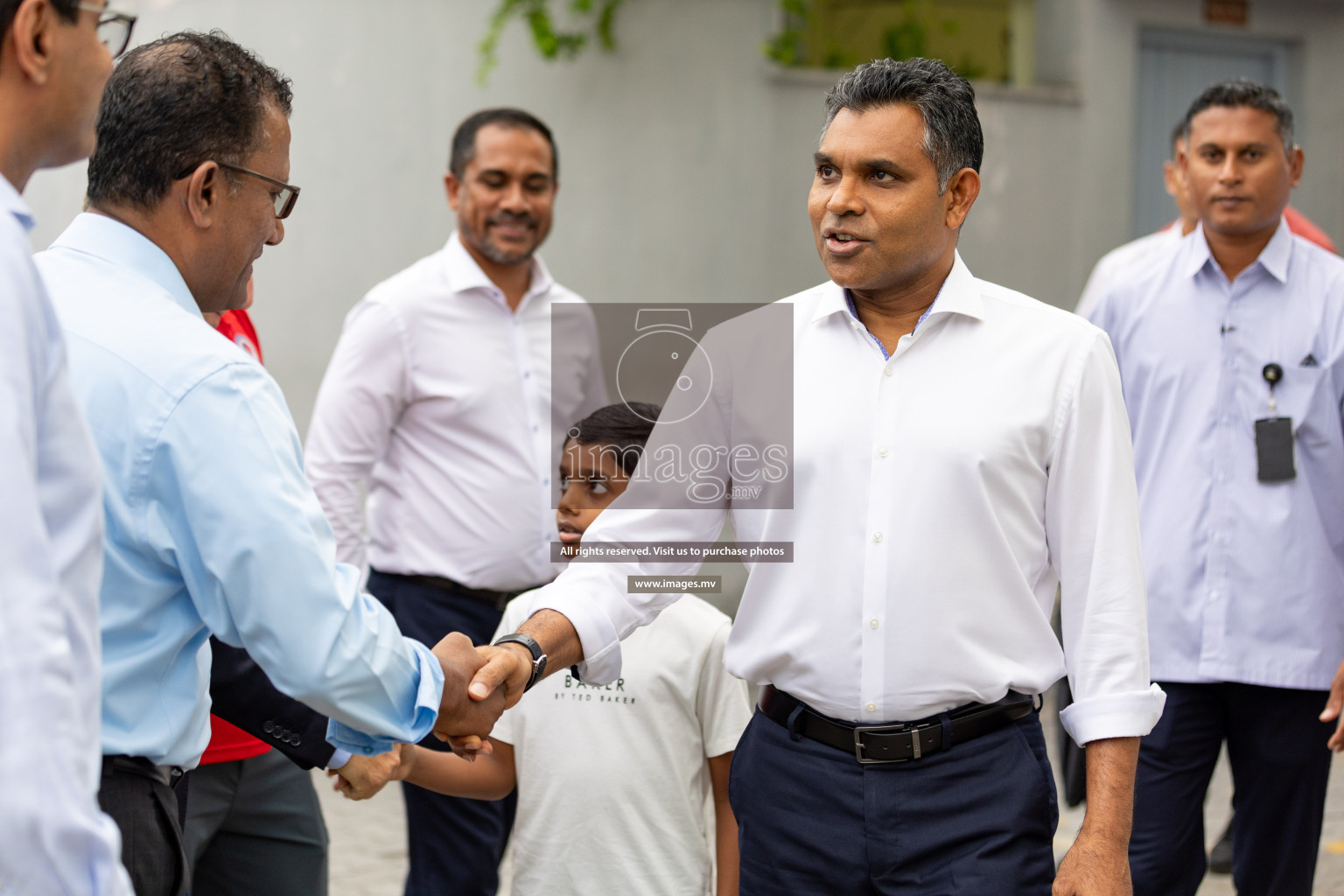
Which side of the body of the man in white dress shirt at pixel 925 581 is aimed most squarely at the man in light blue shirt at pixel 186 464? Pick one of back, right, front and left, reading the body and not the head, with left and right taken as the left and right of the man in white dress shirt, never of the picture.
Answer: right

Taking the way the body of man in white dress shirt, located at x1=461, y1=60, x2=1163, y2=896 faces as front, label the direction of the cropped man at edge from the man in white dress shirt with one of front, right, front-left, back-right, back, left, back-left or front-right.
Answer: front-right

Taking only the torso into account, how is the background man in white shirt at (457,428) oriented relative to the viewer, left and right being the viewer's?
facing the viewer and to the right of the viewer

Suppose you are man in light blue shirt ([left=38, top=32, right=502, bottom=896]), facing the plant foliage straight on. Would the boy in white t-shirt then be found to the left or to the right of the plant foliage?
right

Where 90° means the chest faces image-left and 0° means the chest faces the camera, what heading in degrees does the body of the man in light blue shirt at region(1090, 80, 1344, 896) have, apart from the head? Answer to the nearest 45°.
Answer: approximately 0°

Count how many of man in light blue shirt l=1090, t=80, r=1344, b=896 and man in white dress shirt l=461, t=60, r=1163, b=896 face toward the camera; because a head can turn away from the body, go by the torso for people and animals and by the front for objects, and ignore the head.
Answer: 2

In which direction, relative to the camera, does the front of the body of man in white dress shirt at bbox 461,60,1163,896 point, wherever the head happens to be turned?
toward the camera

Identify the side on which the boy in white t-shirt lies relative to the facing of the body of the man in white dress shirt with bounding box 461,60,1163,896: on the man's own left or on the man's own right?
on the man's own right

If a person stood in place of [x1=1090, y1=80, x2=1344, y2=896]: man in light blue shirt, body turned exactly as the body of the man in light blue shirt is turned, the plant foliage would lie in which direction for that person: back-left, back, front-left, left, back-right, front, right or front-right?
back-right

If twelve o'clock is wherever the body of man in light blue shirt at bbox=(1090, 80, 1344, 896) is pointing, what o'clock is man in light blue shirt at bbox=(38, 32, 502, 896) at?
man in light blue shirt at bbox=(38, 32, 502, 896) is roughly at 1 o'clock from man in light blue shirt at bbox=(1090, 80, 1344, 896).
